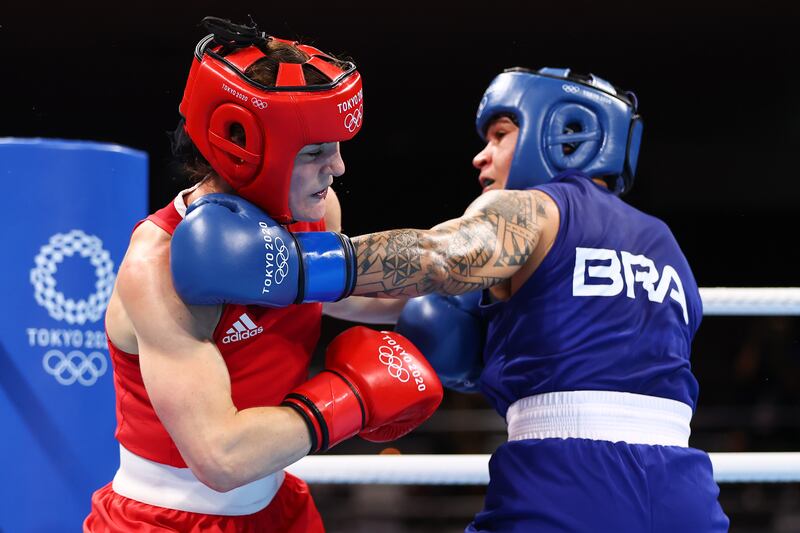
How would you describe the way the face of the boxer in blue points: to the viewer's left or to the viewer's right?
to the viewer's left

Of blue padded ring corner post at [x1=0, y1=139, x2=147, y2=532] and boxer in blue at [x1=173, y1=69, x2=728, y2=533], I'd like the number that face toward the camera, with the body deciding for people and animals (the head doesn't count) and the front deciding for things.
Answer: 1

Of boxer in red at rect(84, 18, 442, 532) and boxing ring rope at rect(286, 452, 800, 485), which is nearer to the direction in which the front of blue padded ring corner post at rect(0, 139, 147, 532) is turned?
the boxer in red

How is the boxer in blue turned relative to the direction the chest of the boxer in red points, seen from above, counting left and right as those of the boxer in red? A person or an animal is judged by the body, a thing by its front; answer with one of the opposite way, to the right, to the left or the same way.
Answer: the opposite way

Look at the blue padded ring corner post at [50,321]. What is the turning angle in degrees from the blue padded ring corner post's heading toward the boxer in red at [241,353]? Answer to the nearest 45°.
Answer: approximately 45° to its left

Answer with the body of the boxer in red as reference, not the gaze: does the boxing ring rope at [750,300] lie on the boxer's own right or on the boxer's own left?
on the boxer's own left

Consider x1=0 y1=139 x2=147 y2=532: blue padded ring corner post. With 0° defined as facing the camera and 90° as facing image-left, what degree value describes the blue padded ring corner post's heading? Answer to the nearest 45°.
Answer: approximately 0°
